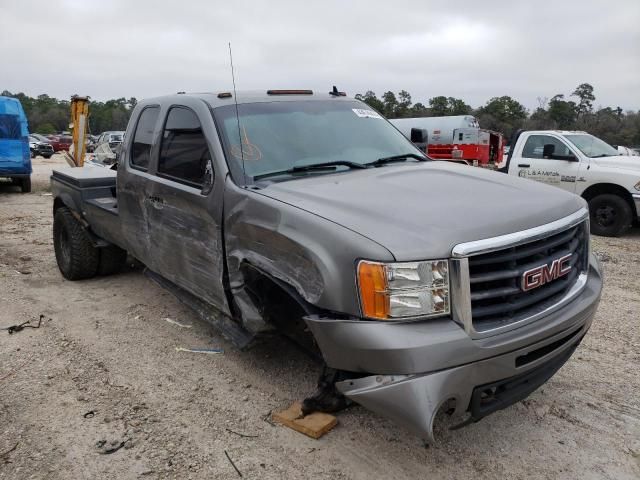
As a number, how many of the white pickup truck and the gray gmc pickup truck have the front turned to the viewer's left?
0

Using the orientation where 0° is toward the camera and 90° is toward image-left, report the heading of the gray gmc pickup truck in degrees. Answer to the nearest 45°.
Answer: approximately 315°

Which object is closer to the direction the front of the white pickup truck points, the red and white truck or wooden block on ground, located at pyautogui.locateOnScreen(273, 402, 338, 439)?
the wooden block on ground

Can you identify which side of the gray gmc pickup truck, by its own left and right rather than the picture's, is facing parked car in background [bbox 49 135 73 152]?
back

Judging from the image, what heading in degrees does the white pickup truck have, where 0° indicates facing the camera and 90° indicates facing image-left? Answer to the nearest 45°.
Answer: approximately 315°

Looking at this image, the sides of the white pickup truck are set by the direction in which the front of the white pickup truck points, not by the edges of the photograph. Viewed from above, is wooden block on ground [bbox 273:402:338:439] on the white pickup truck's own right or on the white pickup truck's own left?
on the white pickup truck's own right

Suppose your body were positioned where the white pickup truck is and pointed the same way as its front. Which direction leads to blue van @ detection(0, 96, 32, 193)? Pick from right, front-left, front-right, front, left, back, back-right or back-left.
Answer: back-right

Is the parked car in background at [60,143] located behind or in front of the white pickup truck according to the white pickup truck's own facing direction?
behind

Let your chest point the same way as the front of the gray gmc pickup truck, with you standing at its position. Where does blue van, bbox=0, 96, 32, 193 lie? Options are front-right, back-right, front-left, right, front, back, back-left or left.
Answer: back
